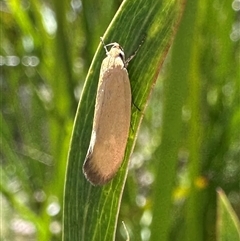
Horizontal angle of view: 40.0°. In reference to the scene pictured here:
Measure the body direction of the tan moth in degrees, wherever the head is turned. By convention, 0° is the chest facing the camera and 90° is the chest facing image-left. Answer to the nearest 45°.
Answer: approximately 180°
